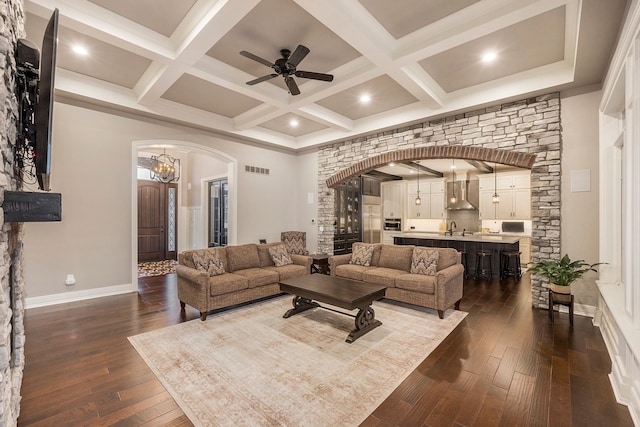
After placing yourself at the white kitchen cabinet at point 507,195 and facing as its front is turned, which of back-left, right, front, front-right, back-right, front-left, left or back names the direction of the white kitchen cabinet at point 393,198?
right

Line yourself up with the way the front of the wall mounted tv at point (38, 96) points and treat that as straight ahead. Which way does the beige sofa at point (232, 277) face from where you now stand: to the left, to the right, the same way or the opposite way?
to the right

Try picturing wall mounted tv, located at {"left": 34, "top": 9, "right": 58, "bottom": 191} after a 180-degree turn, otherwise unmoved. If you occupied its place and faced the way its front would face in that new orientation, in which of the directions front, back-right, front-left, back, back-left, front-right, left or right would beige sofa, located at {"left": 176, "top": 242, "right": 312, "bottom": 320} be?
back-right

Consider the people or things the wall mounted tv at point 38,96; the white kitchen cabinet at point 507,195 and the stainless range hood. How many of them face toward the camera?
2

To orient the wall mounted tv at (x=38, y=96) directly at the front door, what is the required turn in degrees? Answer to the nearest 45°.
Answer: approximately 90° to its left

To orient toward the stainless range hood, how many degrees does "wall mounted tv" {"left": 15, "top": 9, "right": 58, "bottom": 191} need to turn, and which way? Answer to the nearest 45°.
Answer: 0° — it already faces it

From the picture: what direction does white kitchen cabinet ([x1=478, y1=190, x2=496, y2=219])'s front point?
toward the camera

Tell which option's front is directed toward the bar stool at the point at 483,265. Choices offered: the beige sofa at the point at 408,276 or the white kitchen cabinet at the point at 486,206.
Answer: the white kitchen cabinet

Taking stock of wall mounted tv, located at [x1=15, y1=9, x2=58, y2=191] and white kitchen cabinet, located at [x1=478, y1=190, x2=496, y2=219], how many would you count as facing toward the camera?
1

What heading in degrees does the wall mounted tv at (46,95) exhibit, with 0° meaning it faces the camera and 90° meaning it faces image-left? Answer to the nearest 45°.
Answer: approximately 270°

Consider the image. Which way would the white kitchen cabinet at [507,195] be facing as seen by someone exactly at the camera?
facing the viewer

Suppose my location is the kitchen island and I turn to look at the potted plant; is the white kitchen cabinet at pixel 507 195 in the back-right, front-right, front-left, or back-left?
back-left

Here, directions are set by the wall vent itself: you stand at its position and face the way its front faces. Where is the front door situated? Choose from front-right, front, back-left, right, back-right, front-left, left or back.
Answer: back

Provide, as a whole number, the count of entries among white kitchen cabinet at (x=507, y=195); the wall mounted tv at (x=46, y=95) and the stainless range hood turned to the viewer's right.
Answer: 1

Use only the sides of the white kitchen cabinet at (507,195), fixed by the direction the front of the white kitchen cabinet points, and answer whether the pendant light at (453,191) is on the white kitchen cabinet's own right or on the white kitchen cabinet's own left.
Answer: on the white kitchen cabinet's own right

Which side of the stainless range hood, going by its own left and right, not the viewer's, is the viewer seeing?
front
